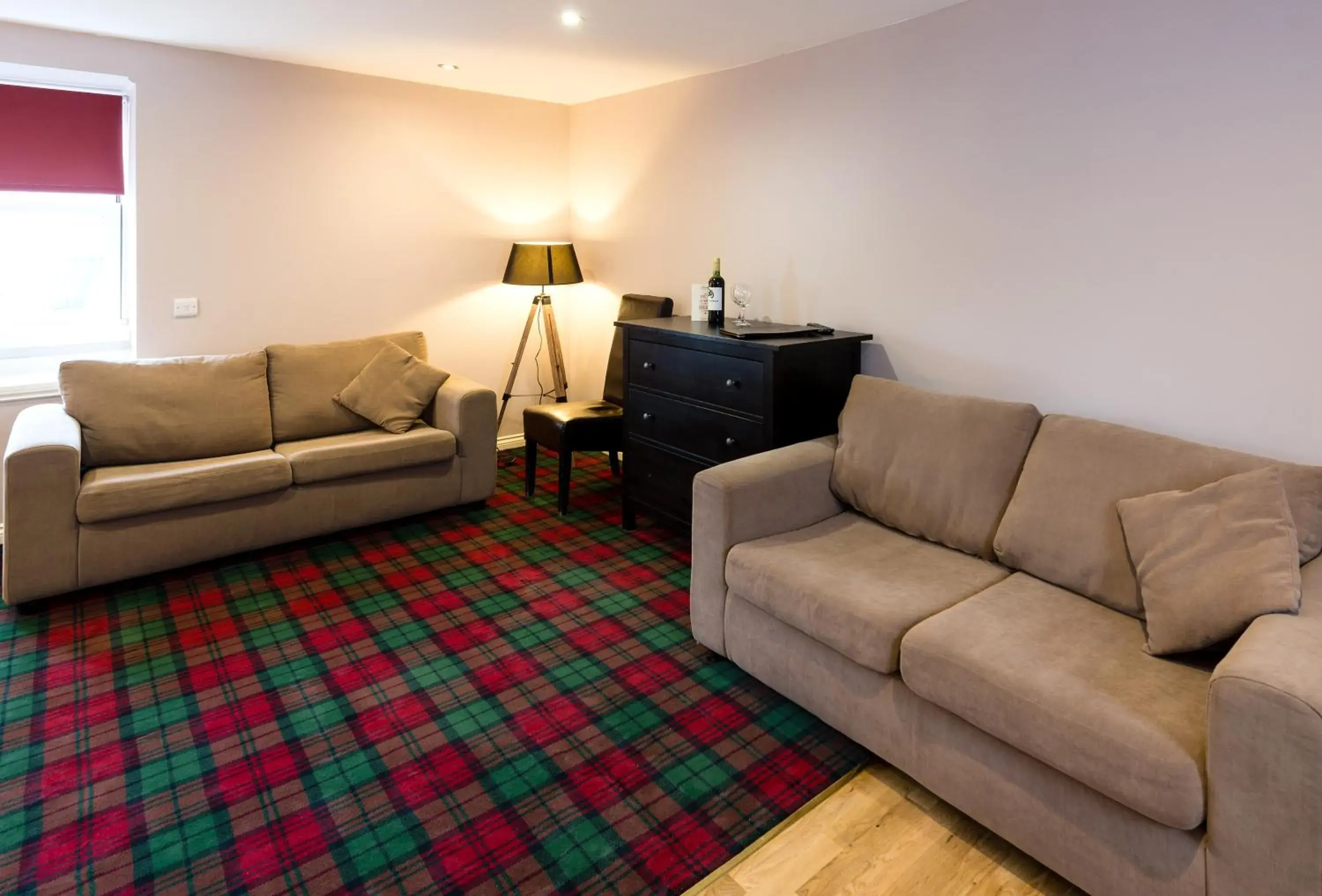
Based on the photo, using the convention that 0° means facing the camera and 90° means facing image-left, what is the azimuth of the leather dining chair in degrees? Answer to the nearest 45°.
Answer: approximately 45°

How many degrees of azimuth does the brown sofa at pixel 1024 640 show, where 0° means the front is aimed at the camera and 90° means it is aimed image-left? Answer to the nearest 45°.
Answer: approximately 45°

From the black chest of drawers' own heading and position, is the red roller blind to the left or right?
on its right

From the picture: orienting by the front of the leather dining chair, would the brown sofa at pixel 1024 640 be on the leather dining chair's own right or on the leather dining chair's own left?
on the leather dining chair's own left

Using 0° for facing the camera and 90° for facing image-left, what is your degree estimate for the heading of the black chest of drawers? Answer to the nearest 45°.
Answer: approximately 45°
